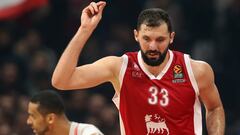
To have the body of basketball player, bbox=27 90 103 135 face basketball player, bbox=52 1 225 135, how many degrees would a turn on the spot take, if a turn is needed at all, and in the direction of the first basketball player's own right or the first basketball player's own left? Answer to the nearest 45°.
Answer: approximately 180°

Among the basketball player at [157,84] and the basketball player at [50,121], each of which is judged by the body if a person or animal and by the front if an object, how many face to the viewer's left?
1

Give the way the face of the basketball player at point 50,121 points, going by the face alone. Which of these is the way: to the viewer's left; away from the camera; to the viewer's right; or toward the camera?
to the viewer's left

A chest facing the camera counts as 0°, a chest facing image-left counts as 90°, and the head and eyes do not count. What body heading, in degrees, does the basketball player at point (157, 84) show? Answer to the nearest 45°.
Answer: approximately 0°

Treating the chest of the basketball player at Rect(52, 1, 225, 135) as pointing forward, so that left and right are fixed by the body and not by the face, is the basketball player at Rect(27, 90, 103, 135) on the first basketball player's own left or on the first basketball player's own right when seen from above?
on the first basketball player's own right
